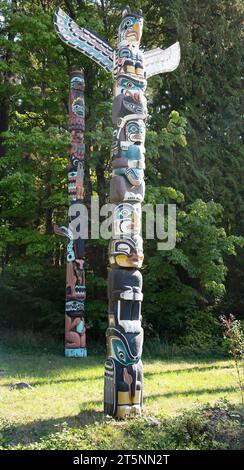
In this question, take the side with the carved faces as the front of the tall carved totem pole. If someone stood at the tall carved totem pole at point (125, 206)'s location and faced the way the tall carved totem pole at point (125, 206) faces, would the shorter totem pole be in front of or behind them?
behind

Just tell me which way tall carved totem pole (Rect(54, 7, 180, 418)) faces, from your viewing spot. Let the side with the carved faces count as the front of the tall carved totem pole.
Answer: facing the viewer and to the right of the viewer
